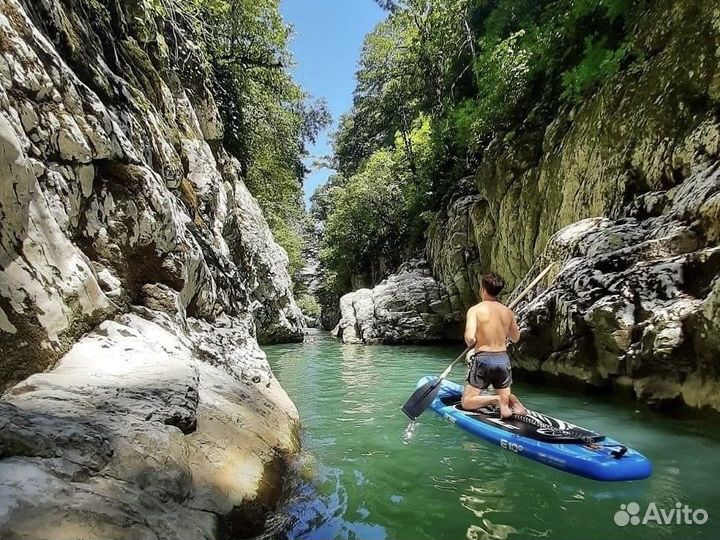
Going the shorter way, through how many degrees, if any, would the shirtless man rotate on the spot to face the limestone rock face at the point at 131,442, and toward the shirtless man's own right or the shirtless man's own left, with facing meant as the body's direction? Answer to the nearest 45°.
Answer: approximately 90° to the shirtless man's own left

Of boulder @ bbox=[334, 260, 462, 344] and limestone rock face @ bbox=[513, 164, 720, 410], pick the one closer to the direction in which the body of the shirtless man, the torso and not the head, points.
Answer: the boulder

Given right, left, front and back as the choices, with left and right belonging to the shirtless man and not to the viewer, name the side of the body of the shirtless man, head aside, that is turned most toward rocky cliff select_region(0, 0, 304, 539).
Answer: left

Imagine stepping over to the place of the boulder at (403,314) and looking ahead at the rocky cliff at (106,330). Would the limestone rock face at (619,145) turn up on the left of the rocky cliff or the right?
left

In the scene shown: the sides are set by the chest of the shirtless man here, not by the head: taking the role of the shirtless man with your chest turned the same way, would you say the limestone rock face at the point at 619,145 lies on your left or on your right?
on your right

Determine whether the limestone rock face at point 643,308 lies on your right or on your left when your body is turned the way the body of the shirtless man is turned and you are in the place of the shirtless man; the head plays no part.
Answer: on your right

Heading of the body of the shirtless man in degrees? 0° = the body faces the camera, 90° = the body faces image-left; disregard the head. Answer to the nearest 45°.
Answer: approximately 135°
